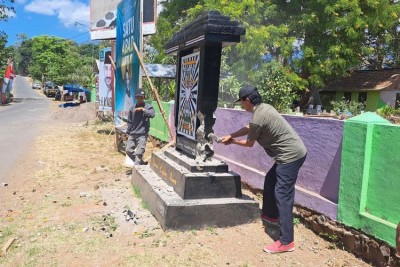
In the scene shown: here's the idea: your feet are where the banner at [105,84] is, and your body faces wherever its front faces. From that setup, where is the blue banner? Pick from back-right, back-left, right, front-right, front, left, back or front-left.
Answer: front-left

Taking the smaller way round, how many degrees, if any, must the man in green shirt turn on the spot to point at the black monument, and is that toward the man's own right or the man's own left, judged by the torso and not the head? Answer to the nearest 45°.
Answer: approximately 45° to the man's own right

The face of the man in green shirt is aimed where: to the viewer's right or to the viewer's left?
to the viewer's left

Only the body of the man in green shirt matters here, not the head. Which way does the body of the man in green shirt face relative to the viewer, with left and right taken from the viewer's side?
facing to the left of the viewer

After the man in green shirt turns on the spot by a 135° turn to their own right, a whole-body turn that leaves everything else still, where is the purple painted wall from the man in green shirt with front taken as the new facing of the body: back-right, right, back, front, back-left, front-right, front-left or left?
front

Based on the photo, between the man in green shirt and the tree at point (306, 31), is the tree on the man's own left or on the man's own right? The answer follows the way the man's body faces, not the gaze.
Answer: on the man's own right

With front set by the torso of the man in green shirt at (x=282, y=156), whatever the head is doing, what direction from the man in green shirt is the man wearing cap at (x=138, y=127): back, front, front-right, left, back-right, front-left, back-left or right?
front-right

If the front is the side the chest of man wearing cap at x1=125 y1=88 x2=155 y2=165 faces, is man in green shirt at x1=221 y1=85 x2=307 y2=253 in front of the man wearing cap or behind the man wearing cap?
in front

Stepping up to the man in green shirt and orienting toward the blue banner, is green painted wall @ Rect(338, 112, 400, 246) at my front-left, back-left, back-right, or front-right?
back-right

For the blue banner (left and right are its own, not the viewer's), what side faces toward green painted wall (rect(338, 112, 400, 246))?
left
